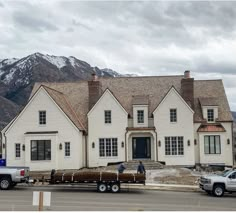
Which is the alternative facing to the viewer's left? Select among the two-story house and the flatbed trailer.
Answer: the flatbed trailer

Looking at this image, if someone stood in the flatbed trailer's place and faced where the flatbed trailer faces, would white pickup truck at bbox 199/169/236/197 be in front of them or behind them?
behind

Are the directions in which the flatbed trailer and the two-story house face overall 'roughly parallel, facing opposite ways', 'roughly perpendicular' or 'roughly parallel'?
roughly perpendicular

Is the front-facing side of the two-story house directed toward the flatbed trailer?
yes

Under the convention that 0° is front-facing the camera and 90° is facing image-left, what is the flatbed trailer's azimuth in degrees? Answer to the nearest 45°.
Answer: approximately 90°

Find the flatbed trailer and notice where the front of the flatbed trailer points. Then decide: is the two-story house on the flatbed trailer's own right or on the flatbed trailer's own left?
on the flatbed trailer's own right

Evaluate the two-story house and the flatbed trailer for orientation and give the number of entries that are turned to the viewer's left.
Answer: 1

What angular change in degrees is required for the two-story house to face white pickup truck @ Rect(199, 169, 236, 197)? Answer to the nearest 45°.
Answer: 0° — it already faces it

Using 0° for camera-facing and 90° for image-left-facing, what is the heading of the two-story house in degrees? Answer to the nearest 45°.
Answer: approximately 0°
